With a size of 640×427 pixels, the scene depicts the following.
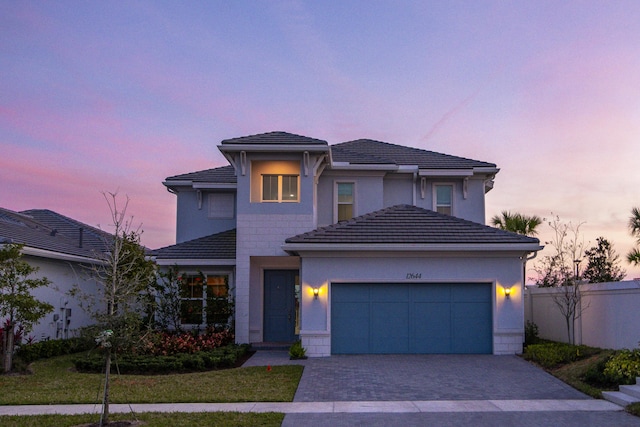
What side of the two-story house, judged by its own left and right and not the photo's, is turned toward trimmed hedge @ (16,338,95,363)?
right

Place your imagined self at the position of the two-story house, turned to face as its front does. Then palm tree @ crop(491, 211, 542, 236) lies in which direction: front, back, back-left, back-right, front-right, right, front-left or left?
back-left

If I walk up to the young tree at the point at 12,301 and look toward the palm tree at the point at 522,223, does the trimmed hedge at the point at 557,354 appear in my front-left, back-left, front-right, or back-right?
front-right

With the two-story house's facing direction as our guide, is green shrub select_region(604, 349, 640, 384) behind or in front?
in front

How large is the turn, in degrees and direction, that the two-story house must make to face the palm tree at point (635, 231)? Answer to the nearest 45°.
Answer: approximately 90° to its left

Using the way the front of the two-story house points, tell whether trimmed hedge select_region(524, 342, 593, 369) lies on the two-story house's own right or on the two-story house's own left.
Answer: on the two-story house's own left

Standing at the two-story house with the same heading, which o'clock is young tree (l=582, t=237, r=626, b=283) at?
The young tree is roughly at 8 o'clock from the two-story house.

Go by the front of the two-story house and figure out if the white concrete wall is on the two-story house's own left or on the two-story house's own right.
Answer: on the two-story house's own left

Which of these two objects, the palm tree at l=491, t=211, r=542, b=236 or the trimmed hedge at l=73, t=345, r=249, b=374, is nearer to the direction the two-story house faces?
the trimmed hedge

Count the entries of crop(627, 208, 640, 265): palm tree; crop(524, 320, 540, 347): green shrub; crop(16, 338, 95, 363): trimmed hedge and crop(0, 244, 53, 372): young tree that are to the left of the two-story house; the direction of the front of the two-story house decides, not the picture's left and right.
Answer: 2

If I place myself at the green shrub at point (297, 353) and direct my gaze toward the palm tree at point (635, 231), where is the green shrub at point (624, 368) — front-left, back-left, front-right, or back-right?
front-right

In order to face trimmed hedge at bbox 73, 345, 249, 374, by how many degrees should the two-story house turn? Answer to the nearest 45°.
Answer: approximately 45° to its right

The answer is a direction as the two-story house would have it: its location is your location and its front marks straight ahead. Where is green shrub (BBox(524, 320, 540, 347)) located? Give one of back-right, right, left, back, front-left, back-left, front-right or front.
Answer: left

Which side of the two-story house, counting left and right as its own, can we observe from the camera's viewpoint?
front
